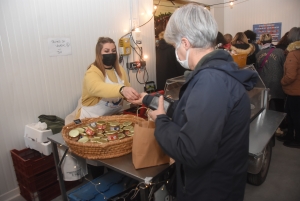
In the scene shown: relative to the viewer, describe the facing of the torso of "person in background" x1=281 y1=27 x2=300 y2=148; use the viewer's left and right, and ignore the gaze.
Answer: facing away from the viewer and to the left of the viewer

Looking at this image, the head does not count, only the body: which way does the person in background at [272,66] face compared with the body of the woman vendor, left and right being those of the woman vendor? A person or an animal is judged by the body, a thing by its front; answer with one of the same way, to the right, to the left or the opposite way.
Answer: to the left

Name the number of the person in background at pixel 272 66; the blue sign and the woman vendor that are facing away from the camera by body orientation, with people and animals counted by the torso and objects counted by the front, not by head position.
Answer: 1

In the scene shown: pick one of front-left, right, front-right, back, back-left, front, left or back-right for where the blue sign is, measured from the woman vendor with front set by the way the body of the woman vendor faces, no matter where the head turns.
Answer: left

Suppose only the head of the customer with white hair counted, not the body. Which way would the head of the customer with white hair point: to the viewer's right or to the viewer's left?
to the viewer's left

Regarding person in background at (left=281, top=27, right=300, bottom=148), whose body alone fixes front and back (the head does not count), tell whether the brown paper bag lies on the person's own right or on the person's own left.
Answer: on the person's own left

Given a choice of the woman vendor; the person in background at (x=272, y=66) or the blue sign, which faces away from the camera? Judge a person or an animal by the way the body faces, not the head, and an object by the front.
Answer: the person in background

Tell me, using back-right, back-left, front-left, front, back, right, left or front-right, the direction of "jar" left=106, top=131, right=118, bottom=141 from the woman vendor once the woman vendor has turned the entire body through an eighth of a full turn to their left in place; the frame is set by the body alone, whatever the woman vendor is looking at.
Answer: right

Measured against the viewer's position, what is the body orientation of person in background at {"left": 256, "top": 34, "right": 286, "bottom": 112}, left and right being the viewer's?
facing away from the viewer

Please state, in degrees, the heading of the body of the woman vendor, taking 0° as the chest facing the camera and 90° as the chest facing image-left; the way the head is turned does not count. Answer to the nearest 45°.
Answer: approximately 315°

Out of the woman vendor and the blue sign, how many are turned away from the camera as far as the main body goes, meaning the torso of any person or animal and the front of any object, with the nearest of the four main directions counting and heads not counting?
0

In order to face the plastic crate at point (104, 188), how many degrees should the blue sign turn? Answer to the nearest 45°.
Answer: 0° — it already faces it

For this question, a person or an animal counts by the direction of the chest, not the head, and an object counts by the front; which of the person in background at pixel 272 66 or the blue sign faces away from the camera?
the person in background

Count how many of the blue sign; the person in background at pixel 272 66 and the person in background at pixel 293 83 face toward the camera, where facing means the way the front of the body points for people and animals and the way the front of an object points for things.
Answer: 1
